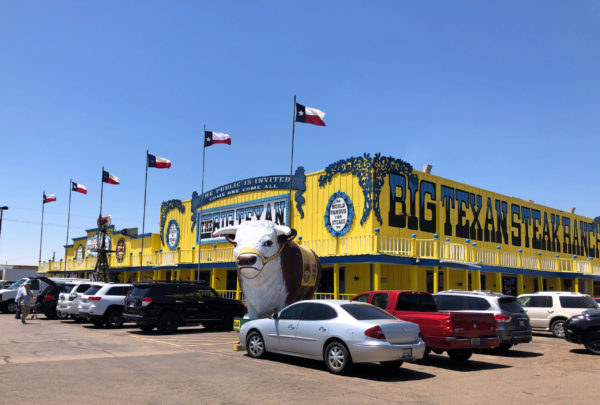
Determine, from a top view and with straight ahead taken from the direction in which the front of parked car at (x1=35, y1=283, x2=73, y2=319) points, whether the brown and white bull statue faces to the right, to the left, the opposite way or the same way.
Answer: the opposite way

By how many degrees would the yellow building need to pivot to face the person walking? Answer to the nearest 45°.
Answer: approximately 45° to its right

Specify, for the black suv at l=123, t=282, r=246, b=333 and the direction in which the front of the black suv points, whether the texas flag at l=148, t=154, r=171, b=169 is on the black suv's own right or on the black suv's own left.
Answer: on the black suv's own left

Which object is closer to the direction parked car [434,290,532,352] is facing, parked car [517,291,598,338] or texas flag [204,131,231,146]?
the texas flag

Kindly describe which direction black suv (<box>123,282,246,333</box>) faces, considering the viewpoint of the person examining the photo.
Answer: facing away from the viewer and to the right of the viewer

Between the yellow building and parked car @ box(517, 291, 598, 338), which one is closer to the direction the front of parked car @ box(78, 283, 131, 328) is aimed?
the yellow building

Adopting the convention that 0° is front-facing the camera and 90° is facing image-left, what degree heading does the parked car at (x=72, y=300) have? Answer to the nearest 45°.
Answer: approximately 225°

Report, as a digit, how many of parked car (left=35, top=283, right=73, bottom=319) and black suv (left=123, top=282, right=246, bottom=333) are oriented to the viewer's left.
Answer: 0

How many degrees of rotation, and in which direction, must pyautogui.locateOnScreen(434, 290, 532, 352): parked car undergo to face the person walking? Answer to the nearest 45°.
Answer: approximately 45° to its left

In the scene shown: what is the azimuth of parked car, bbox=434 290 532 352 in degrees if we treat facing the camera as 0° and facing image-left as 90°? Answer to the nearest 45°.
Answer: approximately 135°

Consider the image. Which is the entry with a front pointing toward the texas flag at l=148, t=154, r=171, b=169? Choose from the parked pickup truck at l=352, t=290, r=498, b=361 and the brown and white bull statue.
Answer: the parked pickup truck

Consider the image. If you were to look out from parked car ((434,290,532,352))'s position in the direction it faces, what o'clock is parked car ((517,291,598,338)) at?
parked car ((517,291,598,338)) is roughly at 2 o'clock from parked car ((434,290,532,352)).

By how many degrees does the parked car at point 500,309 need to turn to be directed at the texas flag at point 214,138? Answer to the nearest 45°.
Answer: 0° — it already faces it

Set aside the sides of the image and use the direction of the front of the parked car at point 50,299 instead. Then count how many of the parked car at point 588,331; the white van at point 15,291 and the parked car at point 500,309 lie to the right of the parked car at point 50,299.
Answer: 2

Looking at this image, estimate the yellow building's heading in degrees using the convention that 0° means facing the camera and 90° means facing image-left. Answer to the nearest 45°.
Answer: approximately 45°
